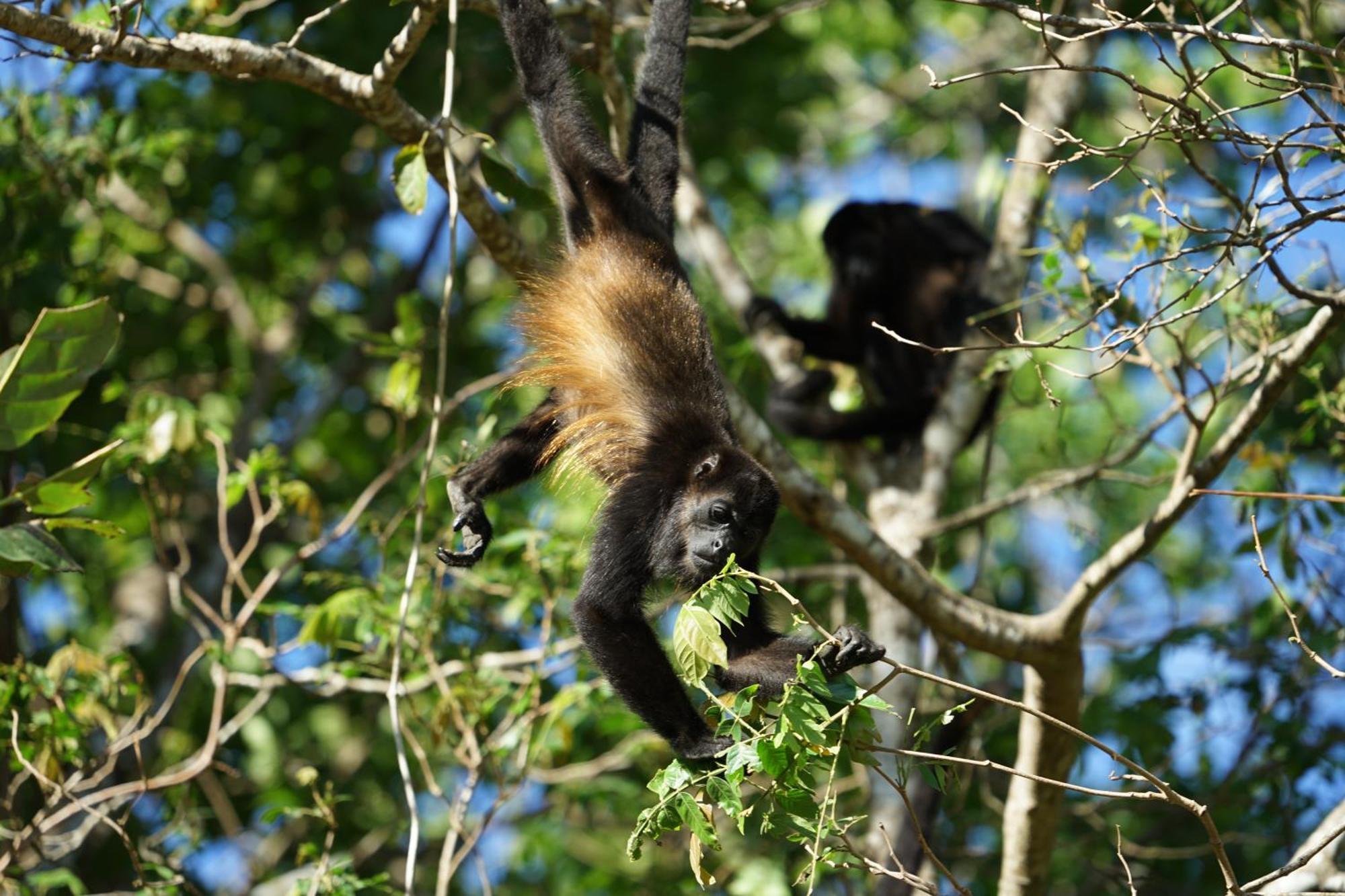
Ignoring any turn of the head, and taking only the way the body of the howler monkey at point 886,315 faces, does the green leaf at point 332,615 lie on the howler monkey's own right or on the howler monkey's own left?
on the howler monkey's own left

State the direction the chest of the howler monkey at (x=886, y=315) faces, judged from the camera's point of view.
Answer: to the viewer's left

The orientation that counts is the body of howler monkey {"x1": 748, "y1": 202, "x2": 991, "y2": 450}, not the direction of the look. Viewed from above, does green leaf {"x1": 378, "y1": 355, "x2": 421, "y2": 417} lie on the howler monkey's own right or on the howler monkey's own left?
on the howler monkey's own left
